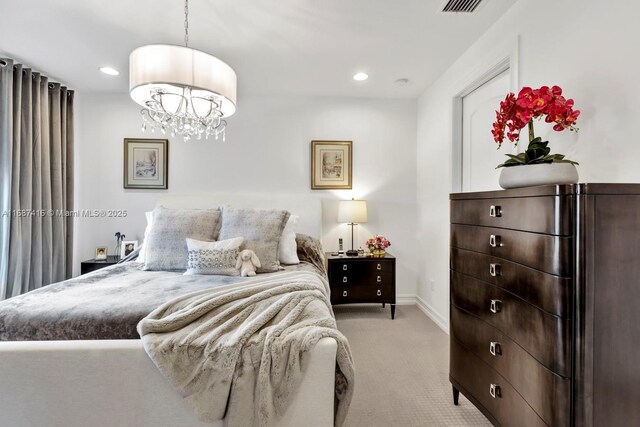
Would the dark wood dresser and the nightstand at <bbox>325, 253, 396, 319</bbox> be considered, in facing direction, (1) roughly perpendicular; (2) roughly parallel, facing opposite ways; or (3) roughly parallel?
roughly perpendicular

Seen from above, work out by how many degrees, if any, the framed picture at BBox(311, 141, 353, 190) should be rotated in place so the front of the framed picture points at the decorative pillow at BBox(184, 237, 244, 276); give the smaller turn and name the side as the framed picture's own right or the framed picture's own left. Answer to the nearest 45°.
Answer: approximately 45° to the framed picture's own right

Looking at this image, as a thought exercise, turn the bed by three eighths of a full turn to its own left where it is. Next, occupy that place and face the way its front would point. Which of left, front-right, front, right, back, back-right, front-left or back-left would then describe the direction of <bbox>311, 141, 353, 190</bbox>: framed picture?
front

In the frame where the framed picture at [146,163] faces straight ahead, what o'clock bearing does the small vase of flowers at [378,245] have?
The small vase of flowers is roughly at 10 o'clock from the framed picture.

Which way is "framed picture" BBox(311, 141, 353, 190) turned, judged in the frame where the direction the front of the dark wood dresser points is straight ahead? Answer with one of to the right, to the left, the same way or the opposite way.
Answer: to the left

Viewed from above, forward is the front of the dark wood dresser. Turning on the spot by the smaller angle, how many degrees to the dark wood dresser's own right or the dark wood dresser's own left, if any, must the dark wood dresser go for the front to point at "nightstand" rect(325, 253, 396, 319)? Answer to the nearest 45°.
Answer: approximately 90° to the dark wood dresser's own right

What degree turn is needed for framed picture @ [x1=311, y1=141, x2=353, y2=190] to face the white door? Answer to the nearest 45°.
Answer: approximately 45° to its left

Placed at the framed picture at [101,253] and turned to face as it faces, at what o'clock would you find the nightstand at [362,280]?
The nightstand is roughly at 10 o'clock from the framed picture.

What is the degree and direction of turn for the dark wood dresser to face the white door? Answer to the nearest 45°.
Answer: approximately 135° to its right

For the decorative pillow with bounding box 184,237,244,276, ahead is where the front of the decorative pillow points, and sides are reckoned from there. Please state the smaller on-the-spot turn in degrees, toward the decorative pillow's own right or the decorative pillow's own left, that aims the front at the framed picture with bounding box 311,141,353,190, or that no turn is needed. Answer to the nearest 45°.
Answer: approximately 135° to the decorative pillow's own left

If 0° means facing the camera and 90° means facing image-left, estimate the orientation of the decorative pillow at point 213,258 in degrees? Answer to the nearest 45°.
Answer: approximately 0°
